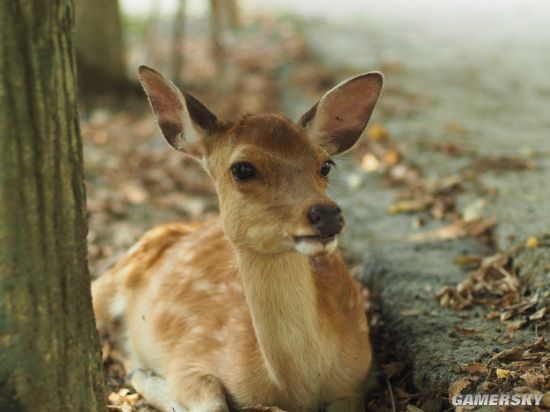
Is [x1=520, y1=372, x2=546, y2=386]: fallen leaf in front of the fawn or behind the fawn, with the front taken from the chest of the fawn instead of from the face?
in front

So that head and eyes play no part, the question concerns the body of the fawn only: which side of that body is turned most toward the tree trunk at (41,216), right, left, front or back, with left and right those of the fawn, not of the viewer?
right

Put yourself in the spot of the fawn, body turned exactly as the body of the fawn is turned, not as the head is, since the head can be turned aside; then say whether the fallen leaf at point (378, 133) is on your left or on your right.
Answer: on your left

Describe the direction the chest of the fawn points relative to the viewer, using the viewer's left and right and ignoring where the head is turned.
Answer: facing the viewer and to the right of the viewer

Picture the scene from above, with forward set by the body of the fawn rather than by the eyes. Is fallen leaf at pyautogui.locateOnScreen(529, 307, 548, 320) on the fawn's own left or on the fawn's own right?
on the fawn's own left

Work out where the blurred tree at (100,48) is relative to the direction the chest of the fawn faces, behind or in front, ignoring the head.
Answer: behind

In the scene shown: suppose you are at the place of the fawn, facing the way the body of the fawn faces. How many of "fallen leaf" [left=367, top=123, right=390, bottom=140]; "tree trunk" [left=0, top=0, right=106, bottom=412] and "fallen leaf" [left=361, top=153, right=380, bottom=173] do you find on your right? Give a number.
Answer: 1

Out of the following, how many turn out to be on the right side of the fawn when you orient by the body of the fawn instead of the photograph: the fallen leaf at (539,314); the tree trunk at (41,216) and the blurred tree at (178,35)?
1
